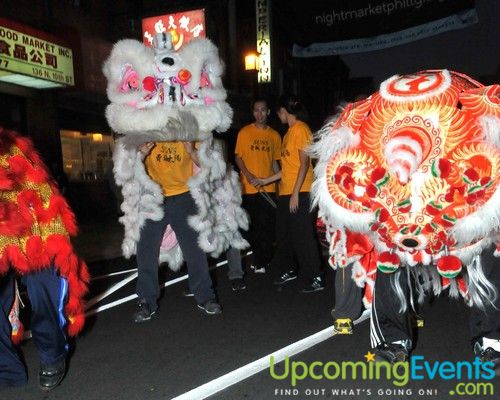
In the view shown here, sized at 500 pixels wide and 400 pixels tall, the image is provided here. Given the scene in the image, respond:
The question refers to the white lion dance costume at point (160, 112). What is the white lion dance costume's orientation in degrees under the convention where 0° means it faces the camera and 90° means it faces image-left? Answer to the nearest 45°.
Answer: approximately 0°

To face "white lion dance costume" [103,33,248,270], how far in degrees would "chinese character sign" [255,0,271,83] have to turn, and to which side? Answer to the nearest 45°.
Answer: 0° — it already faces it

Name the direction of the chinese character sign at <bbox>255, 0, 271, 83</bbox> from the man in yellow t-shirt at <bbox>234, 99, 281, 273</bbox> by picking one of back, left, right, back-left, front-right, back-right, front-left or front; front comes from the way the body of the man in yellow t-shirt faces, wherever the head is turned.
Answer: back

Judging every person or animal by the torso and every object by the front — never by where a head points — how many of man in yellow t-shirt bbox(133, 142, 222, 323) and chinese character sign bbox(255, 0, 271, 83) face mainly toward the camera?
2

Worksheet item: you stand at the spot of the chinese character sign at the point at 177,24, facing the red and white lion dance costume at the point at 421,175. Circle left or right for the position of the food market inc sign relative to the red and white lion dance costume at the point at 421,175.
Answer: right

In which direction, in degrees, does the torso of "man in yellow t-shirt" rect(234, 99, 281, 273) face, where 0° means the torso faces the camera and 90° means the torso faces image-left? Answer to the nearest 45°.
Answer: approximately 0°

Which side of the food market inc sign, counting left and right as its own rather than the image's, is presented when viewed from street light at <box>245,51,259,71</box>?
left

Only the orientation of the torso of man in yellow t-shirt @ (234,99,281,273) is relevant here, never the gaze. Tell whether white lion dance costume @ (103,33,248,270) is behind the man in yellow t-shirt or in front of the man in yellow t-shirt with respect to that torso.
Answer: in front

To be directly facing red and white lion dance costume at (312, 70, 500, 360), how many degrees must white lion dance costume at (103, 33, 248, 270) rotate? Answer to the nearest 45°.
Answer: approximately 45° to its left

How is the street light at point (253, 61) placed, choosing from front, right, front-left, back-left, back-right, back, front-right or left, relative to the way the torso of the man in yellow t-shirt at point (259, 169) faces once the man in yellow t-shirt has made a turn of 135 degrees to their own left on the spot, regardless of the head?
front-left

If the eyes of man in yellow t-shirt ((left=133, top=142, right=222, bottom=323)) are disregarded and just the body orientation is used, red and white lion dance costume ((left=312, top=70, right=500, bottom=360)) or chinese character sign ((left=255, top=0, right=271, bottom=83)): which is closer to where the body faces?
the red and white lion dance costume
